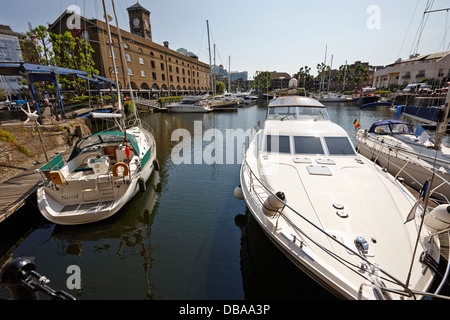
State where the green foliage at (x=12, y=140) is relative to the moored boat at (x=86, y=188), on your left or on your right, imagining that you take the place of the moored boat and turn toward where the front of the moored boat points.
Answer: on your left

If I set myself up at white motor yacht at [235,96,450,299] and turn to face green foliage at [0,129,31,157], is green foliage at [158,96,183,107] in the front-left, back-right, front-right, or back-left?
front-right

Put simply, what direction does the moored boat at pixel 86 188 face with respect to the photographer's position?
facing away from the viewer and to the right of the viewer

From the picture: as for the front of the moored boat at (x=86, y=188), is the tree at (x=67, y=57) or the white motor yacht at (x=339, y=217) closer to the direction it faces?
the tree

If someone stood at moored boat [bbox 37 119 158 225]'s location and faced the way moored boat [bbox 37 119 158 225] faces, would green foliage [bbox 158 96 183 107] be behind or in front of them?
in front

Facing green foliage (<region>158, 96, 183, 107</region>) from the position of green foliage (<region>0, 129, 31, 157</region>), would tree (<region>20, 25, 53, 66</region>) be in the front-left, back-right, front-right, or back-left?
front-left

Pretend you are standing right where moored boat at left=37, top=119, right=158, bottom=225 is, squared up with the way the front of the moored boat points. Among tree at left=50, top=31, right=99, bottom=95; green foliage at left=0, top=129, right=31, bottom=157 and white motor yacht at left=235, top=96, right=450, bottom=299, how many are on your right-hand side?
1

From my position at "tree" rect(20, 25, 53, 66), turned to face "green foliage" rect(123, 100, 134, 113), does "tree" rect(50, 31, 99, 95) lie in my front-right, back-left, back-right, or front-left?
front-left

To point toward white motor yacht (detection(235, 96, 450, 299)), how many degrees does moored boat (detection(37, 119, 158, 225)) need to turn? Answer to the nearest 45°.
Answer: approximately 90° to its right
